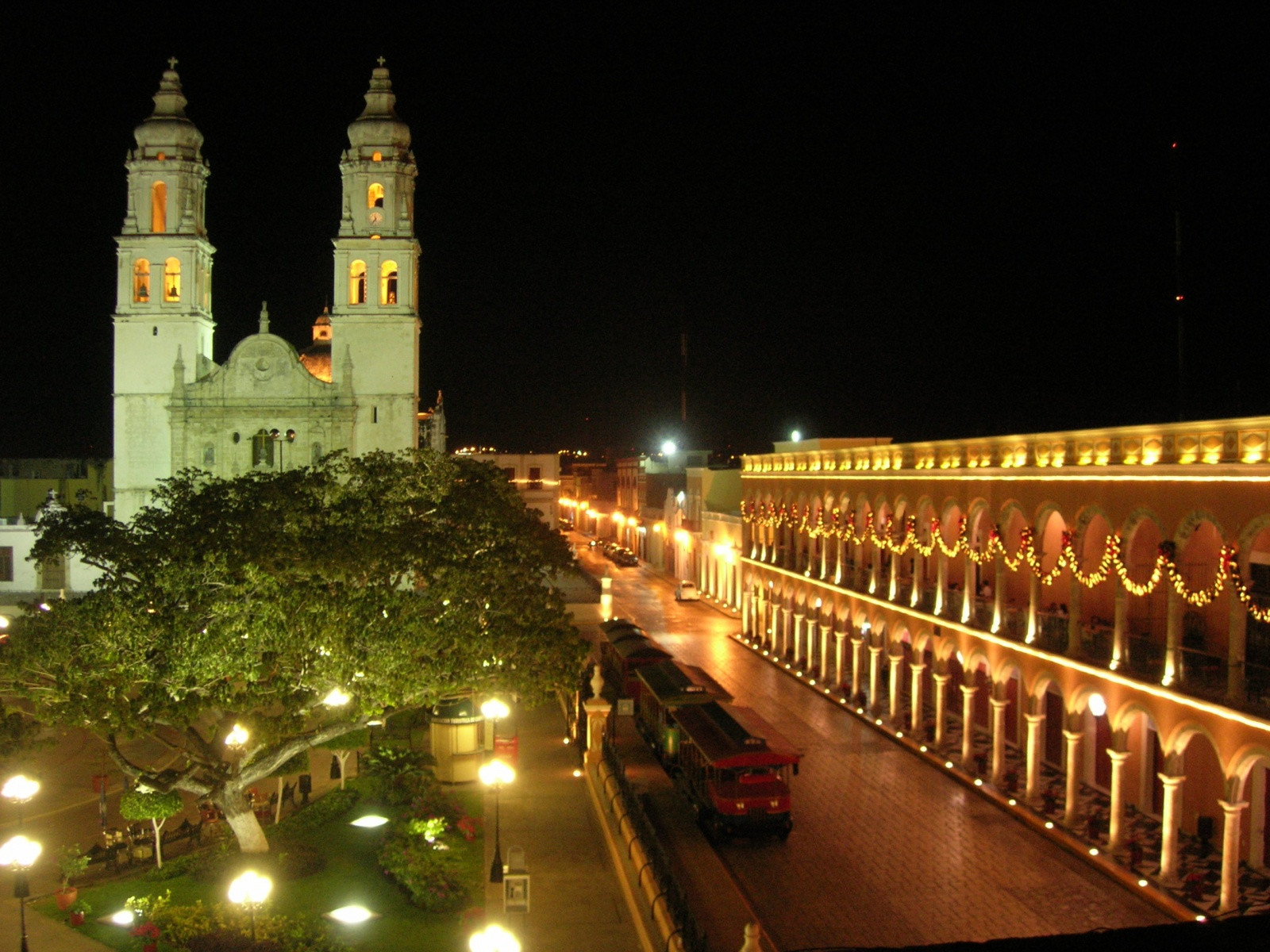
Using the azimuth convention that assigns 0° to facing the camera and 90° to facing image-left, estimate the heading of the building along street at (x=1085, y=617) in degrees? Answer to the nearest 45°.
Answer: approximately 45°

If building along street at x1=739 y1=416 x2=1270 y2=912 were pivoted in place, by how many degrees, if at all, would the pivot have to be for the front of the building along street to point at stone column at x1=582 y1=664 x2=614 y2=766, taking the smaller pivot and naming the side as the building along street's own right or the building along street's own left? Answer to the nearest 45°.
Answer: approximately 45° to the building along street's own right

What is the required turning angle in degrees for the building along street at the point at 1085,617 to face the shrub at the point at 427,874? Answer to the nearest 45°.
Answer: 0° — it already faces it

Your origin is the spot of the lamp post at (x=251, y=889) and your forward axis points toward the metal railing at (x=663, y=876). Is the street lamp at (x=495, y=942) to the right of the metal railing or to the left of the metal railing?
right

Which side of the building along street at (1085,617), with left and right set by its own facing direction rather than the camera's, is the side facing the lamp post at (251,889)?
front

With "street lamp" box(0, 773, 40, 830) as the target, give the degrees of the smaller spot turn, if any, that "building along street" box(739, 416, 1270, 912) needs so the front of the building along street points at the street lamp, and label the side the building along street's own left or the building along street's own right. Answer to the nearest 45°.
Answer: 0° — it already faces it

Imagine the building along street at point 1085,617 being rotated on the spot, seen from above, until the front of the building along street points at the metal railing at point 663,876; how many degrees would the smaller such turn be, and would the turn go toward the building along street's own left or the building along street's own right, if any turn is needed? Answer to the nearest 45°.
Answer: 0° — it already faces it

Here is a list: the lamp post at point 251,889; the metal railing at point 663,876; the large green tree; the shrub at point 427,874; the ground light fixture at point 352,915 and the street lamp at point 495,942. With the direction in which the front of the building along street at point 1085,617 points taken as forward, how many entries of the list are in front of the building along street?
6

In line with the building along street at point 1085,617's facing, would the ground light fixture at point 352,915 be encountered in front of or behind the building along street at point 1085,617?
in front

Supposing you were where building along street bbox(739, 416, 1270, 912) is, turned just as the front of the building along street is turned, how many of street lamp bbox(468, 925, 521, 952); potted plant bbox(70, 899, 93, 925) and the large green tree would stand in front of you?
3

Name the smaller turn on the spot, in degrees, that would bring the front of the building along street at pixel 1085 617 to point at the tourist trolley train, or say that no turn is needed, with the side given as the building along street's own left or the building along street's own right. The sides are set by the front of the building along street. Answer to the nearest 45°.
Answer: approximately 45° to the building along street's own right

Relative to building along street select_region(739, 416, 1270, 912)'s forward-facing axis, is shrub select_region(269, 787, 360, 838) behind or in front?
in front

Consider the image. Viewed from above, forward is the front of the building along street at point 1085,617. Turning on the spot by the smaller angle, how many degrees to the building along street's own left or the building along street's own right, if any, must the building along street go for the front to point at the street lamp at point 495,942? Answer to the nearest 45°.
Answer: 0° — it already faces it
